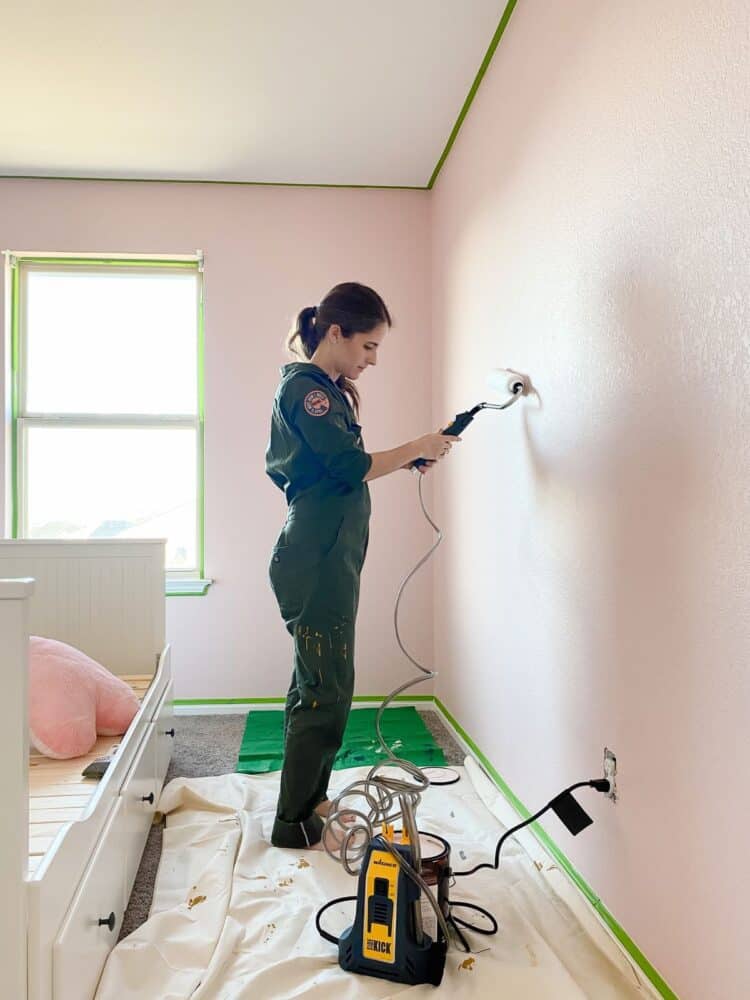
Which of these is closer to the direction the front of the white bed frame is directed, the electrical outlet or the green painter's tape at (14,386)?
the electrical outlet

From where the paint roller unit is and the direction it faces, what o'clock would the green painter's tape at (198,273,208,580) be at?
The green painter's tape is roughly at 5 o'clock from the paint roller unit.

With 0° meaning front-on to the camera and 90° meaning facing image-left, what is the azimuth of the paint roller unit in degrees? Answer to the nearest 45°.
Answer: approximately 0°

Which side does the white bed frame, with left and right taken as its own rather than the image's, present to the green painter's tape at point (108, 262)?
left

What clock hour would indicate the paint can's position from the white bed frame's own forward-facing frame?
The paint can is roughly at 1 o'clock from the white bed frame.

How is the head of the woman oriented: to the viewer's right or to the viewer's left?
to the viewer's right

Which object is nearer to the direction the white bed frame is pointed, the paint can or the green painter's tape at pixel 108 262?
the paint can

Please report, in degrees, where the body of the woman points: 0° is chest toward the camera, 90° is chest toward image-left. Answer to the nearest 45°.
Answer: approximately 270°

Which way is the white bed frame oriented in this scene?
to the viewer's right
